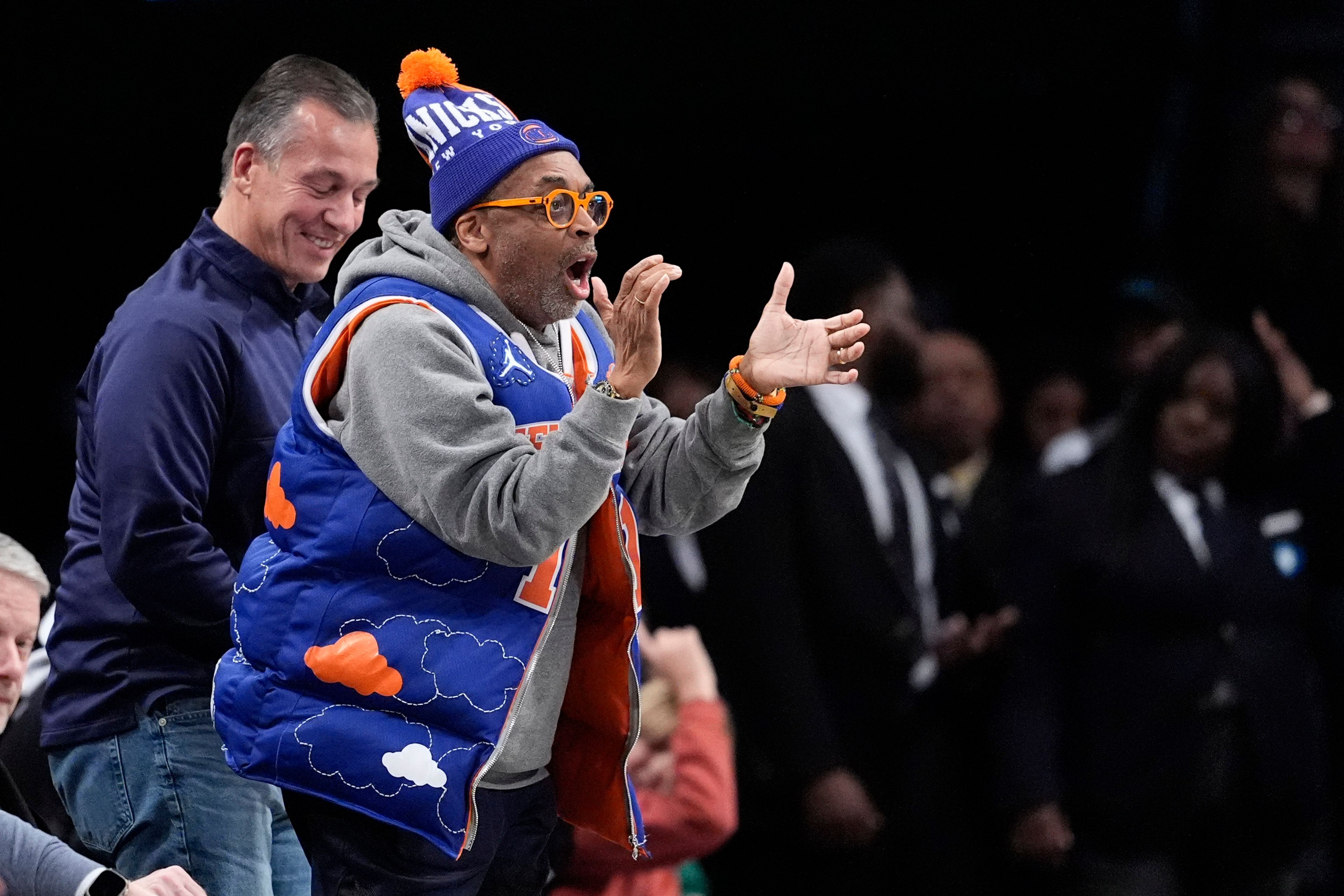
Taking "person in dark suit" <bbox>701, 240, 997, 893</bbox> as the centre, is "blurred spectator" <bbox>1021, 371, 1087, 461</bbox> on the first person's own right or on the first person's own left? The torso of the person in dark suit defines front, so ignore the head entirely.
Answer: on the first person's own left

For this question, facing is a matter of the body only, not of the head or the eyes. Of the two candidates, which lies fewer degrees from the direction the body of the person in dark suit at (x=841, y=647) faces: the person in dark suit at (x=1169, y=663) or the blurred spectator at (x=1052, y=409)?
the person in dark suit

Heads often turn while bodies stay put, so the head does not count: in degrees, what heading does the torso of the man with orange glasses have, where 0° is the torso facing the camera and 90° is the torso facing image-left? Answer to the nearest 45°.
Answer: approximately 315°

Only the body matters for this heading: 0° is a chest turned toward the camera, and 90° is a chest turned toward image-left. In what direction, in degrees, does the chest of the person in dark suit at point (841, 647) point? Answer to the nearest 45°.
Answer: approximately 315°

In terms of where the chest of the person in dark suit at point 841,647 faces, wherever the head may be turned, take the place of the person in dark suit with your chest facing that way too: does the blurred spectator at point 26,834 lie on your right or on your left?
on your right
